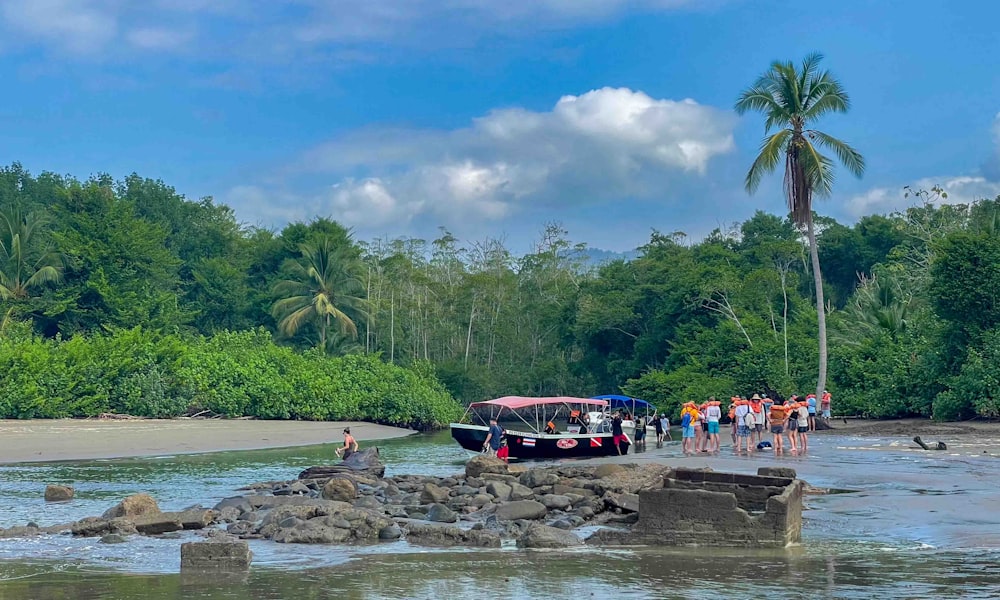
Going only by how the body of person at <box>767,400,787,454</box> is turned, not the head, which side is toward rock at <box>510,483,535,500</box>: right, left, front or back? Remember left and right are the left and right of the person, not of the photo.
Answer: back

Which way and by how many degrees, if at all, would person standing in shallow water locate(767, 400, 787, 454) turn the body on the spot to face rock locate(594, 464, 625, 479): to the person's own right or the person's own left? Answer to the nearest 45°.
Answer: approximately 135° to the person's own left

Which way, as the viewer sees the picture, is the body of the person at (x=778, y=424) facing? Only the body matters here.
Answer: away from the camera

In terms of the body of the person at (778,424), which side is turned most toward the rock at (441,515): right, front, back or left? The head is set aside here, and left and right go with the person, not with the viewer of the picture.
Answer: back

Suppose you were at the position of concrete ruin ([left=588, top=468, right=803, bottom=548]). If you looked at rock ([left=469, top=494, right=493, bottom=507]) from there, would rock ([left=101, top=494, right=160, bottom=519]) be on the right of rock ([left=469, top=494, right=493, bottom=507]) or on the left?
left

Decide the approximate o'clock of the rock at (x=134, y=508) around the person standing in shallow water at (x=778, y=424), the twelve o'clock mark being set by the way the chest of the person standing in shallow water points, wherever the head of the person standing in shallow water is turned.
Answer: The rock is roughly at 7 o'clock from the person standing in shallow water.

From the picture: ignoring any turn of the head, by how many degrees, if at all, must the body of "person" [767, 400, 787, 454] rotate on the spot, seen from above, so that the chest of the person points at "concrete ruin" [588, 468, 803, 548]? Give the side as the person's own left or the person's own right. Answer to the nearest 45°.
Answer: approximately 180°

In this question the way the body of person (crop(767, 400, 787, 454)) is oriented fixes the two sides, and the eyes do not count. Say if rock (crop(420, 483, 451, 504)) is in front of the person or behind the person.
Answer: behind

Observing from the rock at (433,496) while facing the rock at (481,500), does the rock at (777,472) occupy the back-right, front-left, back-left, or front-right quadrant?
front-left

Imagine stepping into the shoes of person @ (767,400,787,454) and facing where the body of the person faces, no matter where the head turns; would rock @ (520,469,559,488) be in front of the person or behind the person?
behind

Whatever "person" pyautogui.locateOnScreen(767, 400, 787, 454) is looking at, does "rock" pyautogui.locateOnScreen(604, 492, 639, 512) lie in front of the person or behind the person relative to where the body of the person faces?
behind

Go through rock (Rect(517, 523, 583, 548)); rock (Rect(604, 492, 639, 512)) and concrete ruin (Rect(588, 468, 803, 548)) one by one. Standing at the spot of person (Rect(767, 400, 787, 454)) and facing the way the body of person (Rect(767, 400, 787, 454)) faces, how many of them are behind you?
3

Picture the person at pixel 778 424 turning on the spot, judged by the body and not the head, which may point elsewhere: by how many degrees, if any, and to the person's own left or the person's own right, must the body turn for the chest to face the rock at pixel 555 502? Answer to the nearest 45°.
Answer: approximately 180°

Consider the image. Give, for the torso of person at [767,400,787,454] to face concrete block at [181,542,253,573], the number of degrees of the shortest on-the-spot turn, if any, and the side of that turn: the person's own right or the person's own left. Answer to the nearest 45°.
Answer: approximately 180°
